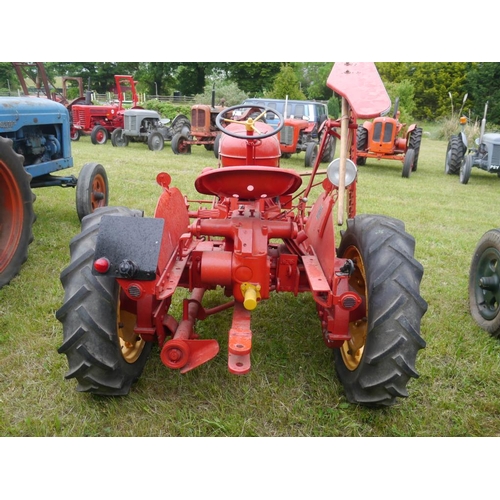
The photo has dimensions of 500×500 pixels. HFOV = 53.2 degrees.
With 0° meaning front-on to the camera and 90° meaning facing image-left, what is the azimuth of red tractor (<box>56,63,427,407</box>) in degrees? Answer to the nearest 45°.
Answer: approximately 180°

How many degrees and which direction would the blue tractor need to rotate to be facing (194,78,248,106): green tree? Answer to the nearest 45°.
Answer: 0° — it already faces it

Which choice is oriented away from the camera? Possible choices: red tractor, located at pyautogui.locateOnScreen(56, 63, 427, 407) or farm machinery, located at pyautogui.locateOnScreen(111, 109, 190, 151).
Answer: the red tractor

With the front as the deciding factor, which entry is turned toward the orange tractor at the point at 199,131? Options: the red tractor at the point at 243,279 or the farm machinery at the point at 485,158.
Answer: the red tractor at the point at 243,279

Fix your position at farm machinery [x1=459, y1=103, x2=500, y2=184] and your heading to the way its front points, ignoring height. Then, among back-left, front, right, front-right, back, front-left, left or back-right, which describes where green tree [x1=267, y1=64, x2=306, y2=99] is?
back

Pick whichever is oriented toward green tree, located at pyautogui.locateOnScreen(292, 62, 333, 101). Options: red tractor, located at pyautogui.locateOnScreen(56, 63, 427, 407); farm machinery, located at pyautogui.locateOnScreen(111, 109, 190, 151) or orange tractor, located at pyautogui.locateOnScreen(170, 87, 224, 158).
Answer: red tractor, located at pyautogui.locateOnScreen(56, 63, 427, 407)

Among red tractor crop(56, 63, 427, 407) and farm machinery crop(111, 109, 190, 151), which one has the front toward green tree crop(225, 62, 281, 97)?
the red tractor

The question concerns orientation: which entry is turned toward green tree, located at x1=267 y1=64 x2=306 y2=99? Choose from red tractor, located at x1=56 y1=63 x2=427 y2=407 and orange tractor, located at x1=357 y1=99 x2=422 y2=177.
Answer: the red tractor

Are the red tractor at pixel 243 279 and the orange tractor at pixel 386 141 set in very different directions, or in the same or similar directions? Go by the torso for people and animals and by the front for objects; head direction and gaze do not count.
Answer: very different directions
